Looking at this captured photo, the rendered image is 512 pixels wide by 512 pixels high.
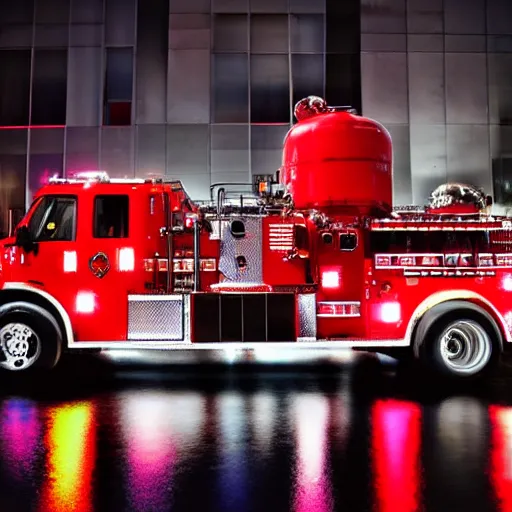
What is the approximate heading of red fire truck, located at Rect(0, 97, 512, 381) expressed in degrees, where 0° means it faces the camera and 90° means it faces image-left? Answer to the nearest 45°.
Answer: approximately 90°
